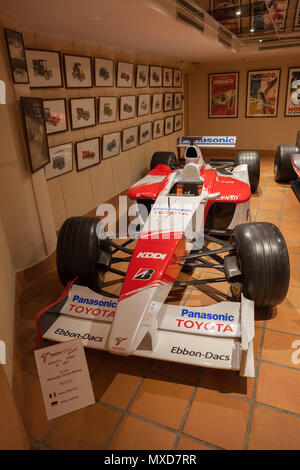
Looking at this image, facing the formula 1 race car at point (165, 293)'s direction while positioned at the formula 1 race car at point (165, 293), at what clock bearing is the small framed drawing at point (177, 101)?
The small framed drawing is roughly at 6 o'clock from the formula 1 race car.

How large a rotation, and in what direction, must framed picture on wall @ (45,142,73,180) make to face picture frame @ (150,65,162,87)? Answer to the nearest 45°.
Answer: approximately 90° to its left

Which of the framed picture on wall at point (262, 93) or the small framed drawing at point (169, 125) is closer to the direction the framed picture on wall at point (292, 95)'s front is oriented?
the small framed drawing

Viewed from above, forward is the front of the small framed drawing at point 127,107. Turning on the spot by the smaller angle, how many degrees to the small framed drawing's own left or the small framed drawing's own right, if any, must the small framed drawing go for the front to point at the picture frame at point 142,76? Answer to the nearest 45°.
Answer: approximately 90° to the small framed drawing's own left

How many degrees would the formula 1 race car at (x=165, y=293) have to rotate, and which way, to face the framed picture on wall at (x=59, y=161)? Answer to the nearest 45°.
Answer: approximately 135° to its right
